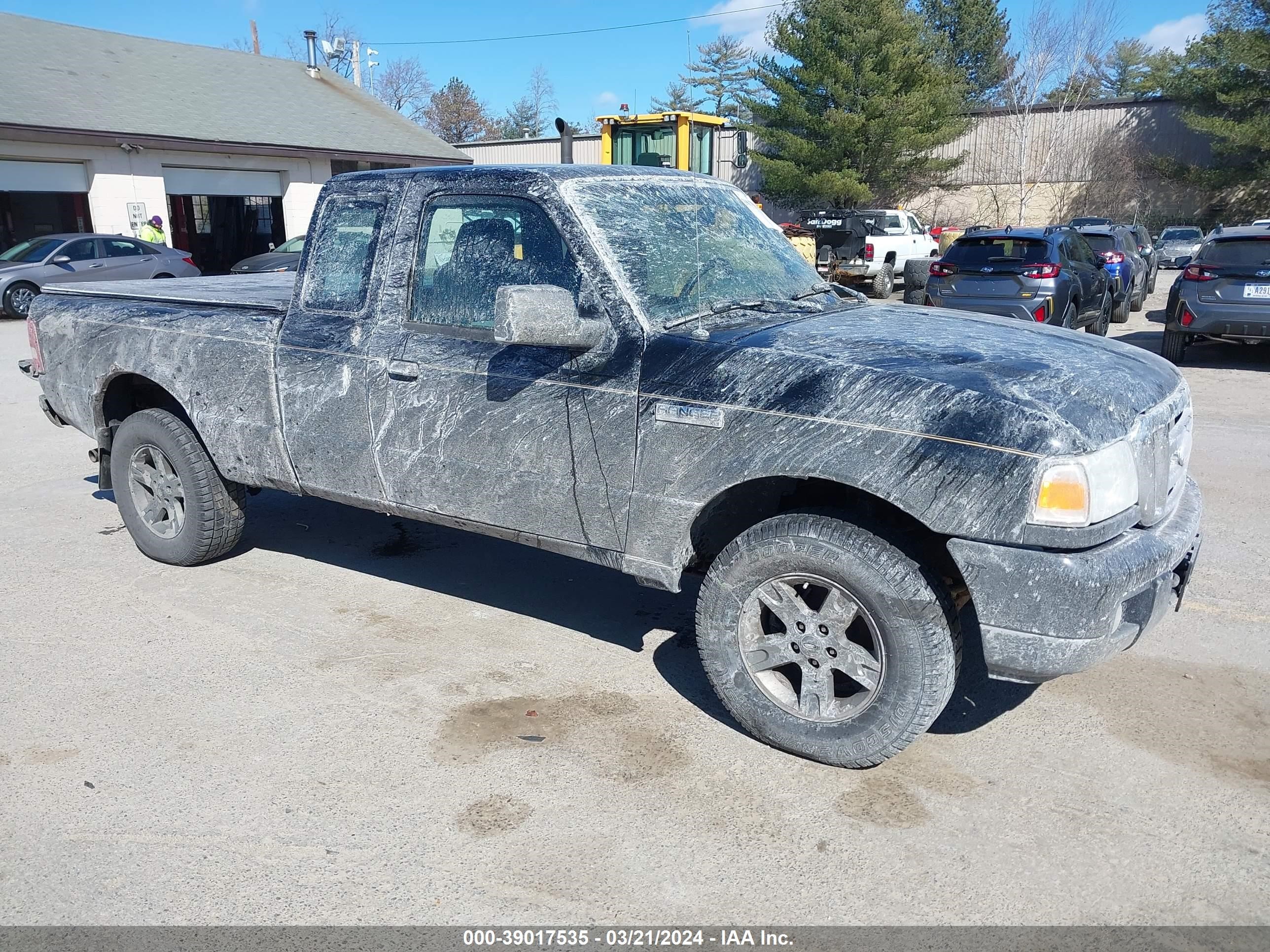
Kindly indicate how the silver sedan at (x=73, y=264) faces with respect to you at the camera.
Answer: facing the viewer and to the left of the viewer

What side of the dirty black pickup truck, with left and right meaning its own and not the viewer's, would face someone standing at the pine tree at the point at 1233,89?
left

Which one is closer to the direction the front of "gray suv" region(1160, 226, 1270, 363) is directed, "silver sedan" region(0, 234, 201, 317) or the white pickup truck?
the white pickup truck

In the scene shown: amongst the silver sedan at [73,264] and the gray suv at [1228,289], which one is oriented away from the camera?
the gray suv

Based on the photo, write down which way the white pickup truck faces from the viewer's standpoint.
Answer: facing away from the viewer and to the right of the viewer

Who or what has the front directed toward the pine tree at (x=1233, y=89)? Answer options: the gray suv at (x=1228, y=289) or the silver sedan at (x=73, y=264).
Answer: the gray suv

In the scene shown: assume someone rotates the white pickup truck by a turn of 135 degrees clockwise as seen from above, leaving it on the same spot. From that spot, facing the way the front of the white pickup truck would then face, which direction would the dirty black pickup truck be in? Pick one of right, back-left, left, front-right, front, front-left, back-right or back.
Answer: front

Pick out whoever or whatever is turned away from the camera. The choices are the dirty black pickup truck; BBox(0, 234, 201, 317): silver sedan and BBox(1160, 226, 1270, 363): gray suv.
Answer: the gray suv

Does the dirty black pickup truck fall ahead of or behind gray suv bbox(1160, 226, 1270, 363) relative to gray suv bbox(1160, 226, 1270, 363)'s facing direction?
behind

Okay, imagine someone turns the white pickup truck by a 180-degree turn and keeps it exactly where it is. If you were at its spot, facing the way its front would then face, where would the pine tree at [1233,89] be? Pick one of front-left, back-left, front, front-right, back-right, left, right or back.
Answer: back

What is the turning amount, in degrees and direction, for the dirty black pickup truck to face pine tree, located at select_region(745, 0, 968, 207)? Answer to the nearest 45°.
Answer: approximately 135° to its left

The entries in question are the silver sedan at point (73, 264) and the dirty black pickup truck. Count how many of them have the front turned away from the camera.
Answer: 0

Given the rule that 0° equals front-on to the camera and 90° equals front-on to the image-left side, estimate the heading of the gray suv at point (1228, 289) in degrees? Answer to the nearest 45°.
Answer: approximately 180°

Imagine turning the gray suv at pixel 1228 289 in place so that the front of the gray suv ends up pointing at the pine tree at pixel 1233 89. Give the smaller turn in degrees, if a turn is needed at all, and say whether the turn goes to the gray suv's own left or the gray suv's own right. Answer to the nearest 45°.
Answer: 0° — it already faces it

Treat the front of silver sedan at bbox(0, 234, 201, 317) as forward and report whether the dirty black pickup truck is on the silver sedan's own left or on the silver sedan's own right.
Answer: on the silver sedan's own left
